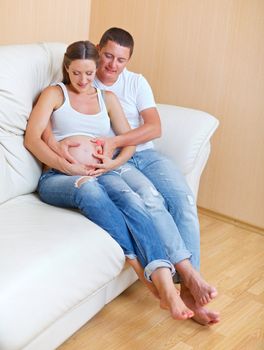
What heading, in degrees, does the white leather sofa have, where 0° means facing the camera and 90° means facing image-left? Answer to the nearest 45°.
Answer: approximately 315°

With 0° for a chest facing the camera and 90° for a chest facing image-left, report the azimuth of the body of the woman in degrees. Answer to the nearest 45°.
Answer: approximately 315°
